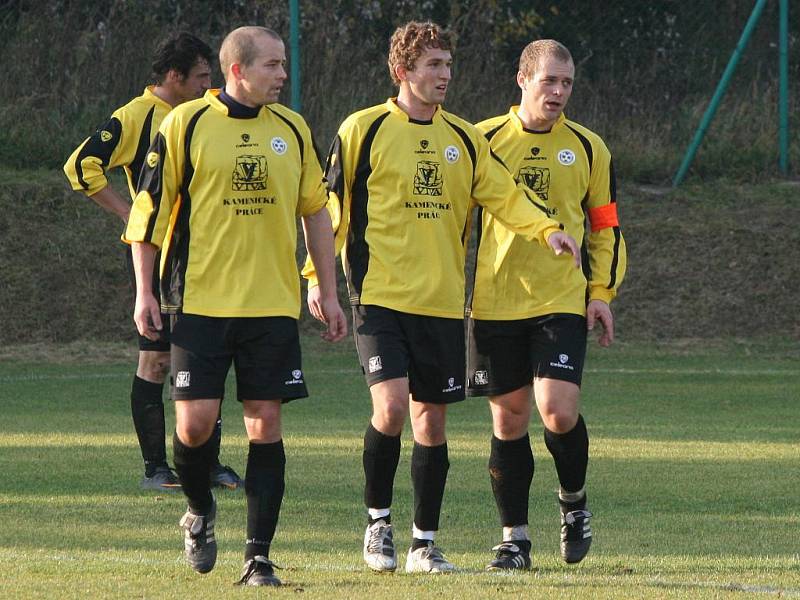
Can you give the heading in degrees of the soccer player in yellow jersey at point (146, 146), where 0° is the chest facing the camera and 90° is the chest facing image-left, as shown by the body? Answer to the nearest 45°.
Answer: approximately 270°

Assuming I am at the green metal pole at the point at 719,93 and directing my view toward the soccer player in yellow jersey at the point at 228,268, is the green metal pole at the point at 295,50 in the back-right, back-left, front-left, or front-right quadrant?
front-right

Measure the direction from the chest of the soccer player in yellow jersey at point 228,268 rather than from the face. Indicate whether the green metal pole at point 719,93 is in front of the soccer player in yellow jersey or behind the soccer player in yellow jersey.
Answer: behind

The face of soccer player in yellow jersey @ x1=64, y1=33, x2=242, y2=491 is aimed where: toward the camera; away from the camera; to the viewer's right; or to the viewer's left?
to the viewer's right

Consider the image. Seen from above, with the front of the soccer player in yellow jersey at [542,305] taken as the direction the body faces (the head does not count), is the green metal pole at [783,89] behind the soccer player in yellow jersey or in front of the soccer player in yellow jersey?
behind

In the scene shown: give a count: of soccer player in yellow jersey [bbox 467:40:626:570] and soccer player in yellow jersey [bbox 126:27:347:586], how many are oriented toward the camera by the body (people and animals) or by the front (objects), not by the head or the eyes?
2

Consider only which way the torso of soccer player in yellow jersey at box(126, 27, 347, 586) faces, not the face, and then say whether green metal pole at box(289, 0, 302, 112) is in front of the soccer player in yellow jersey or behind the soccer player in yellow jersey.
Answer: behind

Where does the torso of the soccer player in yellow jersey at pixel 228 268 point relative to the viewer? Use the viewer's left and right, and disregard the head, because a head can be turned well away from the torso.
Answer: facing the viewer

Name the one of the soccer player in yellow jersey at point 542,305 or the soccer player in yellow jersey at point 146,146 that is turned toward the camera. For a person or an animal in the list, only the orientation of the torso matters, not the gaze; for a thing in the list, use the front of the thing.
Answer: the soccer player in yellow jersey at point 542,305

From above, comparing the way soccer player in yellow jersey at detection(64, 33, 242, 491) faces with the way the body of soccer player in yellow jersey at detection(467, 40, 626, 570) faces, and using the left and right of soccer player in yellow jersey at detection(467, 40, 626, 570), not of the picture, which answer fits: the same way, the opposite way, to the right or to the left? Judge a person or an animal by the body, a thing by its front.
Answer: to the left

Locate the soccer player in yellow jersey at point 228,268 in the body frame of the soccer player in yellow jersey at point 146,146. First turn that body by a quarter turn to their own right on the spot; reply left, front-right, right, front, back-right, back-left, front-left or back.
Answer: front

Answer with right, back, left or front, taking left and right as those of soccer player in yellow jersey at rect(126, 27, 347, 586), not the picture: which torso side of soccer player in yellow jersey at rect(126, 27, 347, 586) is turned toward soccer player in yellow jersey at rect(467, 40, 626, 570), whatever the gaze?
left

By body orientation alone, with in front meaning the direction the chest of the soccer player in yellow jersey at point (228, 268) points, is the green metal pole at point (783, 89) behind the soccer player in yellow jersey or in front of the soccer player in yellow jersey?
behind
